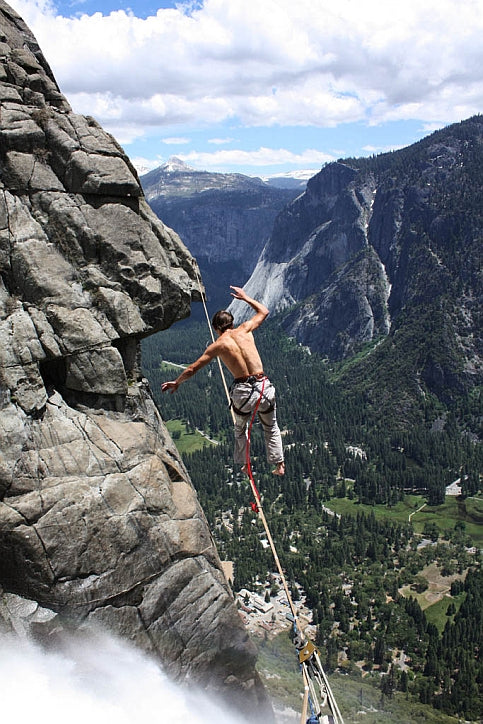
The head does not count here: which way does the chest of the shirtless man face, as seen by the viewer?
away from the camera

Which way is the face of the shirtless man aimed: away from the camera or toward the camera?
away from the camera
